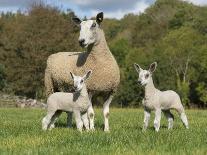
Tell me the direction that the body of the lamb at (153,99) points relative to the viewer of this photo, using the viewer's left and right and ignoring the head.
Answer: facing the viewer and to the left of the viewer

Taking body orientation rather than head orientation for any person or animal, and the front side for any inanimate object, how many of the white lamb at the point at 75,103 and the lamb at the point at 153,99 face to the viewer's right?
1

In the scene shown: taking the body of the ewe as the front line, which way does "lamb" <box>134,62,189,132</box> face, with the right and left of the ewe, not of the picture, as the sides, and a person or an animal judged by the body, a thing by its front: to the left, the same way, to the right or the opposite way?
to the right

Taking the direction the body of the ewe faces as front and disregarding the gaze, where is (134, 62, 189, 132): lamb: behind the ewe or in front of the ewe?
in front

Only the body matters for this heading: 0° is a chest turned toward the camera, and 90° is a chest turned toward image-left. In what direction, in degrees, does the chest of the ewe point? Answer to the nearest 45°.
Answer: approximately 315°

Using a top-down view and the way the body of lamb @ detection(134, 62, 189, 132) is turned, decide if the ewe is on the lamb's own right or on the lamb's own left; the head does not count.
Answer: on the lamb's own right

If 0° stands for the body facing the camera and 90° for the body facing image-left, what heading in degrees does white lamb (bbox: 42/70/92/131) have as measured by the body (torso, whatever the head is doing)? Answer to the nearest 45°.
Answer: approximately 270°
